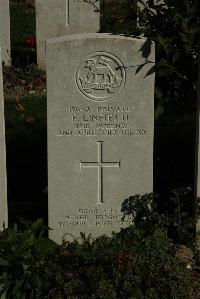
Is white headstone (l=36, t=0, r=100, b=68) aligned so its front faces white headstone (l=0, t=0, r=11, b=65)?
no

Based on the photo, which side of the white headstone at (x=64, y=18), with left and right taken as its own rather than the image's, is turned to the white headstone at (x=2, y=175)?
front

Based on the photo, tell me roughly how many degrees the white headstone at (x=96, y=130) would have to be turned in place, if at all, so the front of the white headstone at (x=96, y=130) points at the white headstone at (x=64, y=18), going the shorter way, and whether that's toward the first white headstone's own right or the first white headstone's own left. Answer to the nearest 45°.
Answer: approximately 180°

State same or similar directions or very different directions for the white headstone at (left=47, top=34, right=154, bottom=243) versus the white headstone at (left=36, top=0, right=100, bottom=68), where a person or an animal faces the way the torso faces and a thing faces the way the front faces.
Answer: same or similar directions

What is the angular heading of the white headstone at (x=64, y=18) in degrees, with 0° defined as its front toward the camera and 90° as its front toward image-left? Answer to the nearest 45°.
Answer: approximately 0°

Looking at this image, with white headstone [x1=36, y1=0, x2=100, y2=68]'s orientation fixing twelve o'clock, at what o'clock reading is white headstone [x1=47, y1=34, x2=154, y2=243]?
white headstone [x1=47, y1=34, x2=154, y2=243] is roughly at 12 o'clock from white headstone [x1=36, y1=0, x2=100, y2=68].

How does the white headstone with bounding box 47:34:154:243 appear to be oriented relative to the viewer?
toward the camera

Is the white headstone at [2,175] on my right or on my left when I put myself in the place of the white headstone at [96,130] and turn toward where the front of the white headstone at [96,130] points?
on my right

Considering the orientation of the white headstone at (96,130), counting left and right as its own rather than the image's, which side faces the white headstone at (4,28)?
back

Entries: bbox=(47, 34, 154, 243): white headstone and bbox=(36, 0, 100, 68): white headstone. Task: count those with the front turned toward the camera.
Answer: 2
